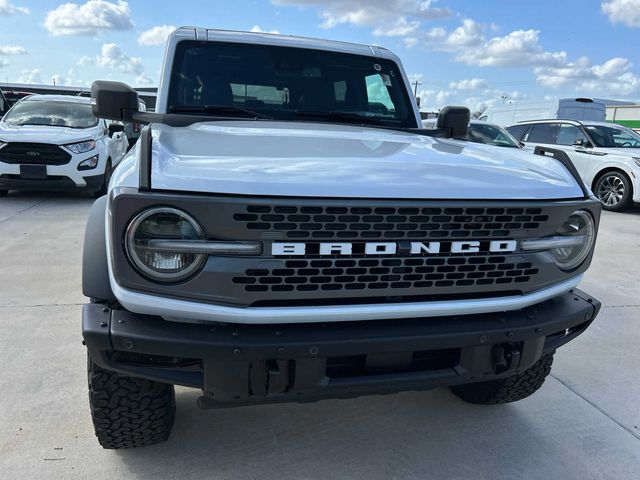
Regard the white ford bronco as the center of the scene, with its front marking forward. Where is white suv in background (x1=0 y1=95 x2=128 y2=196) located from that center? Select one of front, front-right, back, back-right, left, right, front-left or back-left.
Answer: back-right

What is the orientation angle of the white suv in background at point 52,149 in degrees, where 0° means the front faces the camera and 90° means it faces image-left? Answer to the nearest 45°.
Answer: approximately 0°

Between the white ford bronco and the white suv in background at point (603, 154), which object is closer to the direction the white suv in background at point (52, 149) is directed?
the white ford bronco

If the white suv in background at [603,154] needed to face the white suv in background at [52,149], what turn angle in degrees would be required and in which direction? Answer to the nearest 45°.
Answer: approximately 90° to its right

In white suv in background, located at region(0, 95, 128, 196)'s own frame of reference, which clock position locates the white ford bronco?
The white ford bronco is roughly at 12 o'clock from the white suv in background.

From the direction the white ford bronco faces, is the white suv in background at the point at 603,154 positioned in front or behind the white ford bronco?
behind

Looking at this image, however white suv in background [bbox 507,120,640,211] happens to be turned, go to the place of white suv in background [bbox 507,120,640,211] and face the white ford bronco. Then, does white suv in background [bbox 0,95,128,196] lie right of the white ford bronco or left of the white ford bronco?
right

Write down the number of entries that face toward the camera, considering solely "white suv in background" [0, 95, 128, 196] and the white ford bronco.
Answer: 2
